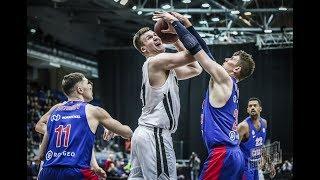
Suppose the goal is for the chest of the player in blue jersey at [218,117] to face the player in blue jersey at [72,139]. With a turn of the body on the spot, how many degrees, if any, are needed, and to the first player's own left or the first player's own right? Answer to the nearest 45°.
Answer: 0° — they already face them

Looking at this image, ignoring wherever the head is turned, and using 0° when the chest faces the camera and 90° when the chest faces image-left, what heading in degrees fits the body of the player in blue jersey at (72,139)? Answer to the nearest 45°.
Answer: approximately 225°

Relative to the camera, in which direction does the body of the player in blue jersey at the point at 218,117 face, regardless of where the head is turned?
to the viewer's left

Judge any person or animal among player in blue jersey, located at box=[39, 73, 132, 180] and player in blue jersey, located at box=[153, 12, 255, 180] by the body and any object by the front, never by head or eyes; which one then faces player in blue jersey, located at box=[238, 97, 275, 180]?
player in blue jersey, located at box=[39, 73, 132, 180]

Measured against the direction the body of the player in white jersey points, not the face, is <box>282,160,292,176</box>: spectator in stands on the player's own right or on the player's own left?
on the player's own left

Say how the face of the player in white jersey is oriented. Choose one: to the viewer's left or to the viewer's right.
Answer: to the viewer's right

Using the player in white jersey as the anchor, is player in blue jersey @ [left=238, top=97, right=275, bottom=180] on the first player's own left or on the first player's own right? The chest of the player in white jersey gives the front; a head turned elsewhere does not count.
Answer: on the first player's own left

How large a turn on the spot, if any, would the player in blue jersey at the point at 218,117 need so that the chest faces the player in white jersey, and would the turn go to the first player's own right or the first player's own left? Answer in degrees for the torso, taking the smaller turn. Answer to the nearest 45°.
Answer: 0° — they already face them
